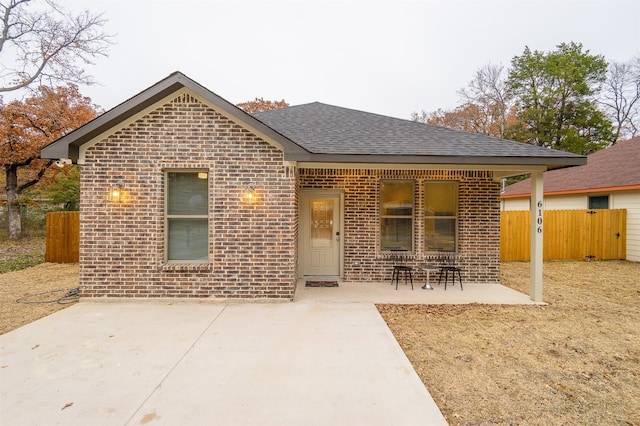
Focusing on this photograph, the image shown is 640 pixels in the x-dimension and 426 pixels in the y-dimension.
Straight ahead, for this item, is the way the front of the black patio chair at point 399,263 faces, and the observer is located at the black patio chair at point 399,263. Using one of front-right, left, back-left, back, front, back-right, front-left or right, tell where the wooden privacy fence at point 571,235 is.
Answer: left

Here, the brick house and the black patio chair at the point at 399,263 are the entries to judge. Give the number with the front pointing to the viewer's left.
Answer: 0

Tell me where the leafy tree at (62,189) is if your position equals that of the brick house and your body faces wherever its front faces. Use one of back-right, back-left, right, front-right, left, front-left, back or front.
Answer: back-right

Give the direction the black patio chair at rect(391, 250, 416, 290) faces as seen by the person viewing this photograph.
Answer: facing the viewer and to the right of the viewer

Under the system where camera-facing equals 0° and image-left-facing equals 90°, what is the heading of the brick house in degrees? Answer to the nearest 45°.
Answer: approximately 0°

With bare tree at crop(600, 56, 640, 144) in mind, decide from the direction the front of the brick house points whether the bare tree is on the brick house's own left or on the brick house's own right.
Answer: on the brick house's own left

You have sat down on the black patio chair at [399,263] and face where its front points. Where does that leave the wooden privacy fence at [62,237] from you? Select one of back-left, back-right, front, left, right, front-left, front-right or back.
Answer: back-right

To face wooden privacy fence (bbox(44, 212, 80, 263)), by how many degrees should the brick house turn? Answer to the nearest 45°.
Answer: approximately 135° to its right

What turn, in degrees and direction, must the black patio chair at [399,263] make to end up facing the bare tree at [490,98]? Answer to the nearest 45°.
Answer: approximately 135° to its left
